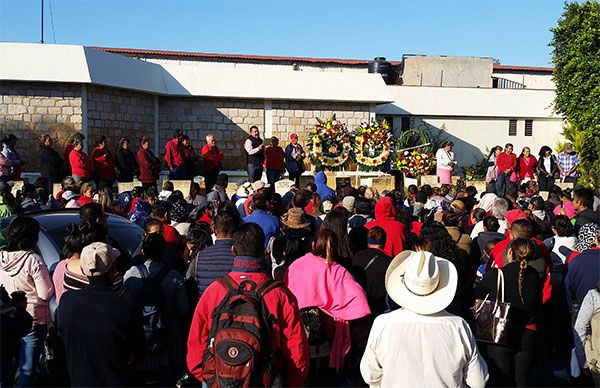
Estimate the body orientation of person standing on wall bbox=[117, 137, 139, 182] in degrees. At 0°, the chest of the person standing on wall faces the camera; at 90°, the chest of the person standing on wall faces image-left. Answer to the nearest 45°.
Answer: approximately 315°

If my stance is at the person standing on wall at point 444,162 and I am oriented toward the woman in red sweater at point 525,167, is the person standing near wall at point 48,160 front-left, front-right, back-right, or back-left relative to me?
back-right

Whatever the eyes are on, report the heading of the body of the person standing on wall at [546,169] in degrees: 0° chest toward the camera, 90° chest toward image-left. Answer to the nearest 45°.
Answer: approximately 0°

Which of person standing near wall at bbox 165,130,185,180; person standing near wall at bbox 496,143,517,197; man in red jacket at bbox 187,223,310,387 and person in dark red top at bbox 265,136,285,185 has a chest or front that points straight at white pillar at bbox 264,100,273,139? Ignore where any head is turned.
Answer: the man in red jacket

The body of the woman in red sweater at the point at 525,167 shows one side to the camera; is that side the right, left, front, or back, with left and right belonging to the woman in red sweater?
front

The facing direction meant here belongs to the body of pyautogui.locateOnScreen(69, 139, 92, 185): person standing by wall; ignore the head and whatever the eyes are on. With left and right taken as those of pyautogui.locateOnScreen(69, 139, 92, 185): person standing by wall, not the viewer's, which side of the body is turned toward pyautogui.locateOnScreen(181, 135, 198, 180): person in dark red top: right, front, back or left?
left

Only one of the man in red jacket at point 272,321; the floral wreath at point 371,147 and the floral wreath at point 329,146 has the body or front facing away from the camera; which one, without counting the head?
the man in red jacket

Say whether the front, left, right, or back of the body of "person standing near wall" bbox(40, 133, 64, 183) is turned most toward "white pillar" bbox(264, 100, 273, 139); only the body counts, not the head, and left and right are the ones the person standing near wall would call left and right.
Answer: front

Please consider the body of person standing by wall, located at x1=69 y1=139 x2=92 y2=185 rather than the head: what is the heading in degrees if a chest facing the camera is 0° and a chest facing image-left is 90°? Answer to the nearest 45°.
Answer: approximately 315°

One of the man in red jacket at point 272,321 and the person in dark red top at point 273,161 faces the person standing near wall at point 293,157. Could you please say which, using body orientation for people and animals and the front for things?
the man in red jacket

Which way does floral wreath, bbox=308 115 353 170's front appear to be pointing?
toward the camera

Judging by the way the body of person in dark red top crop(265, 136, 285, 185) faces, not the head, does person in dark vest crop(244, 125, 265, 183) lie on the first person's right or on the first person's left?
on the first person's right

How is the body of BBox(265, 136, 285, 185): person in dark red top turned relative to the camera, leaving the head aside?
toward the camera
